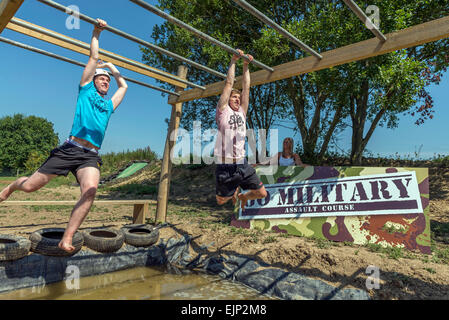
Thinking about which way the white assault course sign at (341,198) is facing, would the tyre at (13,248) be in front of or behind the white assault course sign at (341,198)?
in front

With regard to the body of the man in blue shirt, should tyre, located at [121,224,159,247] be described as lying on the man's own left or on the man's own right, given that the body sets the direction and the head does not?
on the man's own left

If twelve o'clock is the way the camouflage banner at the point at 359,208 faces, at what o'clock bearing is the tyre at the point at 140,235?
The tyre is roughly at 1 o'clock from the camouflage banner.

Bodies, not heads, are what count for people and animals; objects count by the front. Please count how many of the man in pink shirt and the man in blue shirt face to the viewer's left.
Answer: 0

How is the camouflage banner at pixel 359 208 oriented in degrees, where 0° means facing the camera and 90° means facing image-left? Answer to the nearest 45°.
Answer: approximately 45°

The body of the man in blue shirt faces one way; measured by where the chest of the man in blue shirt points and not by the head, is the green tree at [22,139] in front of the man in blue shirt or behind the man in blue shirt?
behind

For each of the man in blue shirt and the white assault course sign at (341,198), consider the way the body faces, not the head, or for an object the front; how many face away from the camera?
0

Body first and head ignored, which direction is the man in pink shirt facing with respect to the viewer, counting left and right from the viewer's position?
facing the viewer and to the right of the viewer

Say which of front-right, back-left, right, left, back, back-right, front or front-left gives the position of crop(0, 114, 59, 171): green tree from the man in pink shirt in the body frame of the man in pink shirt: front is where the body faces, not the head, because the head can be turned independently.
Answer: back

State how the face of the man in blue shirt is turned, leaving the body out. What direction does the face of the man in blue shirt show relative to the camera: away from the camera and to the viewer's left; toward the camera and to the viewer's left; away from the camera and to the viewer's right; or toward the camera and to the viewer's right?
toward the camera and to the viewer's right

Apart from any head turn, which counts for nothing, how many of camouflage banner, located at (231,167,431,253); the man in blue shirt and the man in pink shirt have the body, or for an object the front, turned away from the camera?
0

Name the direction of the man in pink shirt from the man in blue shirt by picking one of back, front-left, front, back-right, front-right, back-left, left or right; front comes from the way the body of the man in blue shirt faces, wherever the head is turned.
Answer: front-left
